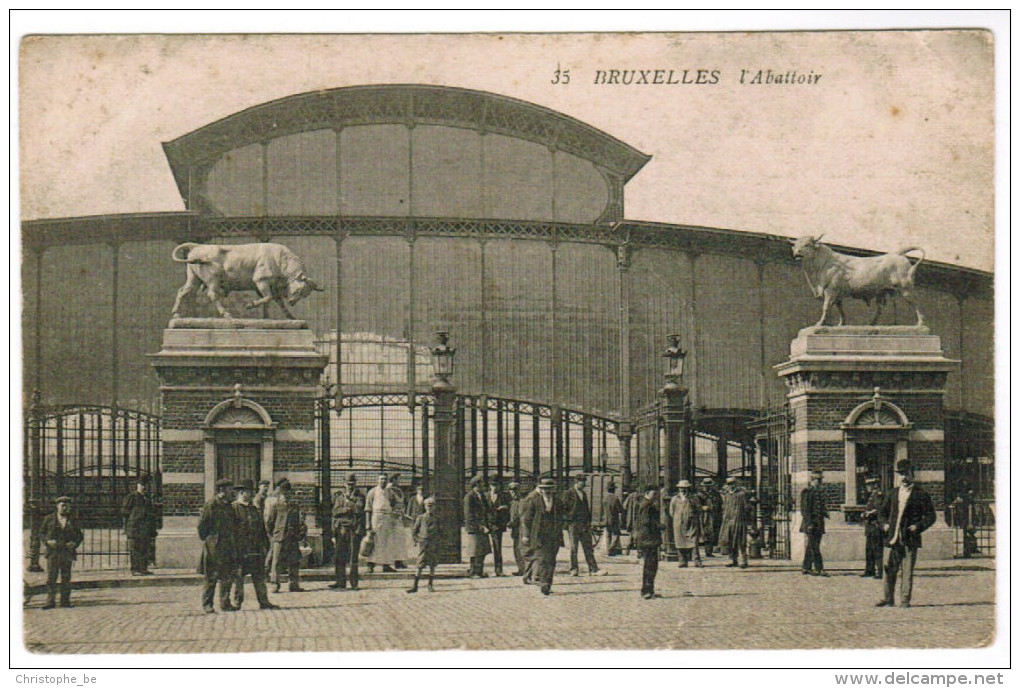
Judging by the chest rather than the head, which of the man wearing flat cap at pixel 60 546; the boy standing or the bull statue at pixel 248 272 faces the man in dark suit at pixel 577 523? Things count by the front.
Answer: the bull statue

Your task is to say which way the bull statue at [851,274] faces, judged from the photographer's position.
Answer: facing to the left of the viewer

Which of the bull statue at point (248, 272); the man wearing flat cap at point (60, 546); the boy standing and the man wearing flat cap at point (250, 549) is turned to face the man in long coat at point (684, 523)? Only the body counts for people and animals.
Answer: the bull statue

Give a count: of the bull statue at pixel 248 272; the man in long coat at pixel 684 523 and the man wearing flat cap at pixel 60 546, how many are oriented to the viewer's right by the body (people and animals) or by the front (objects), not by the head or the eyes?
1

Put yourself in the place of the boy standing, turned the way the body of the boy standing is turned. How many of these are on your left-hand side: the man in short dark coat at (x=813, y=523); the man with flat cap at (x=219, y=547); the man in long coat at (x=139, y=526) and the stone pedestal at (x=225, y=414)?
1

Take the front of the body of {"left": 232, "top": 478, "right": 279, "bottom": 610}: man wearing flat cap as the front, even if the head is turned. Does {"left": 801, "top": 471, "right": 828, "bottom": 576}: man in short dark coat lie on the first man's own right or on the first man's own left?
on the first man's own left

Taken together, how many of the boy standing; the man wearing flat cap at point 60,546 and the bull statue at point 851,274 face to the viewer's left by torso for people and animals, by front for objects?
1

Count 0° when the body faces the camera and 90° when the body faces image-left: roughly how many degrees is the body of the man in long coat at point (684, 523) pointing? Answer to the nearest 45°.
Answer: approximately 0°

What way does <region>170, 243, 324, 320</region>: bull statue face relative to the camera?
to the viewer's right

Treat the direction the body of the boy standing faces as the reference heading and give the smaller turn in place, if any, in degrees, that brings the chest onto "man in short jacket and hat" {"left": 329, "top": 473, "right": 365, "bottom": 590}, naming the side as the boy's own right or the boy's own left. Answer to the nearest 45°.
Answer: approximately 135° to the boy's own right

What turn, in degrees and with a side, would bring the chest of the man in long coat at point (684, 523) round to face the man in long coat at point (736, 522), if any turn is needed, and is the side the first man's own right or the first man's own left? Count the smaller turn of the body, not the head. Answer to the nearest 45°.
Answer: approximately 90° to the first man's own left
